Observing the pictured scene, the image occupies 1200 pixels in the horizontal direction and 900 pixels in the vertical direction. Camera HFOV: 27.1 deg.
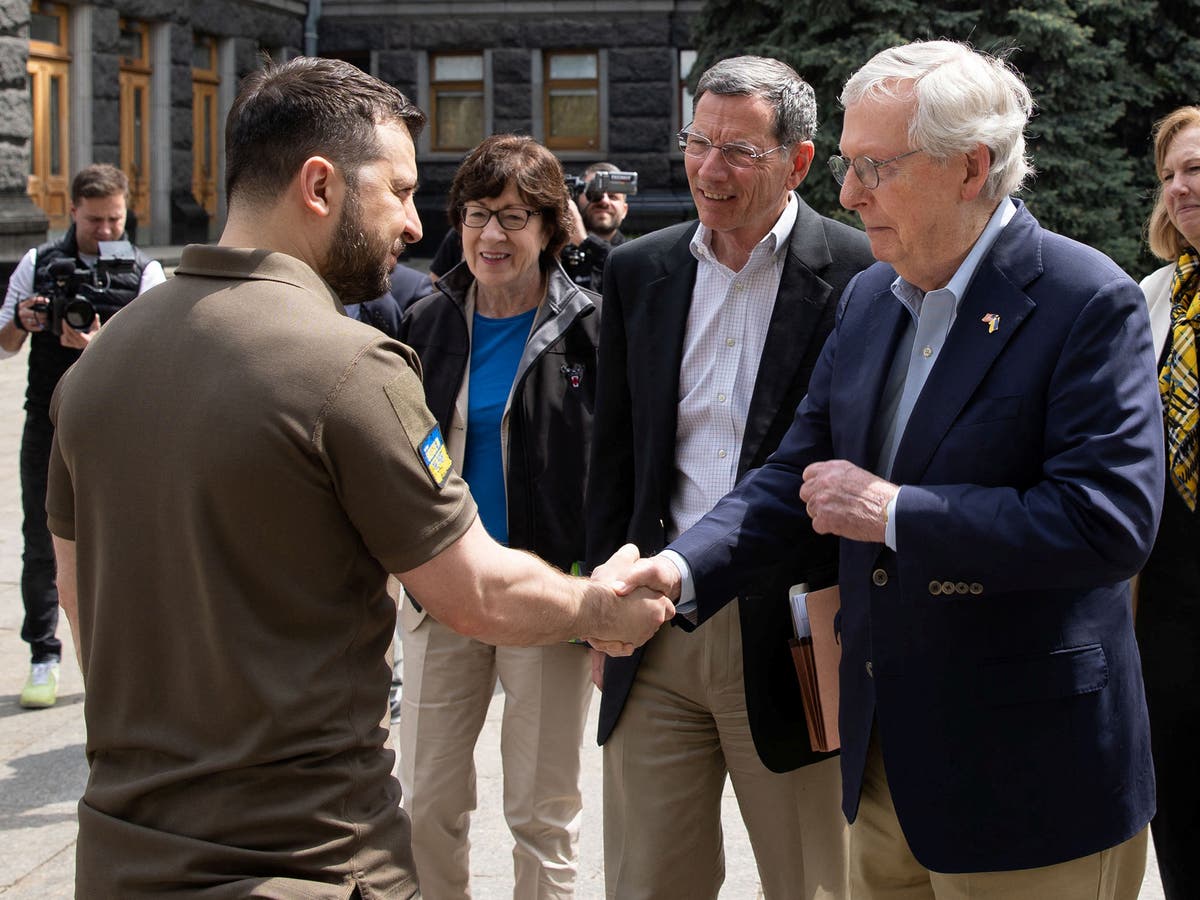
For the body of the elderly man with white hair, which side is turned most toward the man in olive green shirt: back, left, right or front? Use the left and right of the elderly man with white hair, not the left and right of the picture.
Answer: front

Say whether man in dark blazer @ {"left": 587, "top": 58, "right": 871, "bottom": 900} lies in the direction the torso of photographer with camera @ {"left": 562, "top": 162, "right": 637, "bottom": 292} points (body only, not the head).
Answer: yes

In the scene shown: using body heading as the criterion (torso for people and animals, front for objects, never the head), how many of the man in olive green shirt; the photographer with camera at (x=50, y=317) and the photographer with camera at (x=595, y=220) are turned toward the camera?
2

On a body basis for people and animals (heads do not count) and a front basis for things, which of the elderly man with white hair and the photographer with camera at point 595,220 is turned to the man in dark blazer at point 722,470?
the photographer with camera

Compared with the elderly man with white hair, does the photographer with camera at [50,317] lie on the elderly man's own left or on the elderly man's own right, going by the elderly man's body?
on the elderly man's own right

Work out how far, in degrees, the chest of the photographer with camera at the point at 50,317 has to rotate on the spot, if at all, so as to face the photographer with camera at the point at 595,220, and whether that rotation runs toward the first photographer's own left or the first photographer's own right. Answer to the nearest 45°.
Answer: approximately 90° to the first photographer's own left

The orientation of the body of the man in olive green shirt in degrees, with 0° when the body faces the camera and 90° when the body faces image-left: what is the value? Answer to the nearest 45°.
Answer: approximately 225°
